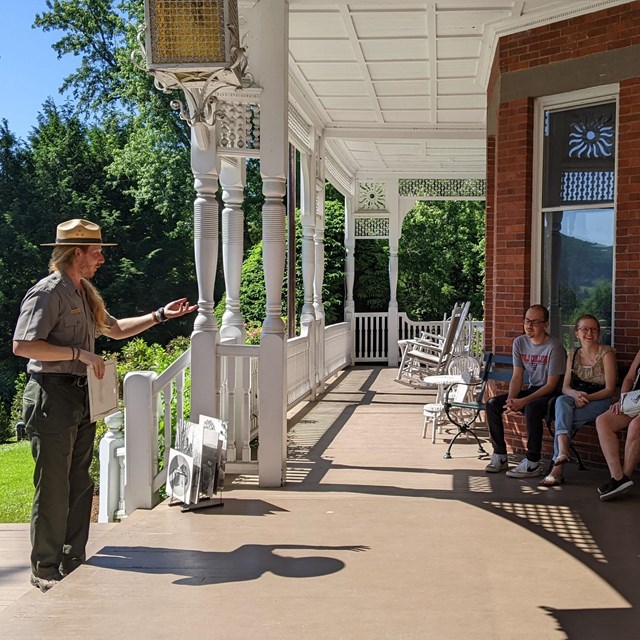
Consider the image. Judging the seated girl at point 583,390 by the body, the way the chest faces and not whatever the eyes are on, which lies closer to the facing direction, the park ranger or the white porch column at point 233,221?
the park ranger

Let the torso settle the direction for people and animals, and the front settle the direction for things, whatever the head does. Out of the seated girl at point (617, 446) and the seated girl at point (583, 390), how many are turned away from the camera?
0

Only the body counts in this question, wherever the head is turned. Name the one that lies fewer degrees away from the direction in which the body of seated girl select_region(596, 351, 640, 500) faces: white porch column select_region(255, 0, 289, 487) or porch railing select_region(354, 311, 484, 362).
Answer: the white porch column

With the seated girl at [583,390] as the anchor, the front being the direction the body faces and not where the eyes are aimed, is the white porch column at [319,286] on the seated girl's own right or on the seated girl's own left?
on the seated girl's own right

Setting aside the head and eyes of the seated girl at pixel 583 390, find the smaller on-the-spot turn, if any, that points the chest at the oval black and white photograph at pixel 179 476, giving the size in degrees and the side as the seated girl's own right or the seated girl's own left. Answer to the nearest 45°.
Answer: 0° — they already face it

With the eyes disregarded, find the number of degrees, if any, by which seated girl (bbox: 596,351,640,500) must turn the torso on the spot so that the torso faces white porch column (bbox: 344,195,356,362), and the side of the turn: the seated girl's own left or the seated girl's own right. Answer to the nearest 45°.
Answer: approximately 90° to the seated girl's own right

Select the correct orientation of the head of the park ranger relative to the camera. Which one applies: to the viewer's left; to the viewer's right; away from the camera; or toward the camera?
to the viewer's right

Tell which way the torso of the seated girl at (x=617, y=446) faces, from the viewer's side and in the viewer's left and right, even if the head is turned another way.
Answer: facing the viewer and to the left of the viewer

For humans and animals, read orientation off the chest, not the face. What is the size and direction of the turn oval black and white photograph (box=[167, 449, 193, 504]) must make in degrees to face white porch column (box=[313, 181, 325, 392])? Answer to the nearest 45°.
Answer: approximately 135° to its left

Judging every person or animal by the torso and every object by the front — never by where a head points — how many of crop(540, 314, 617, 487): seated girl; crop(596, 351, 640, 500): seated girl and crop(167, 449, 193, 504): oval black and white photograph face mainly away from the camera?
0

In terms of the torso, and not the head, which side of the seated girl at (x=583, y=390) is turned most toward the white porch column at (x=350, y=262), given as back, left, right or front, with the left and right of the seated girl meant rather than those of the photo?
right

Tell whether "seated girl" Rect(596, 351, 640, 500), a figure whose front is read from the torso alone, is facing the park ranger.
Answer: yes
